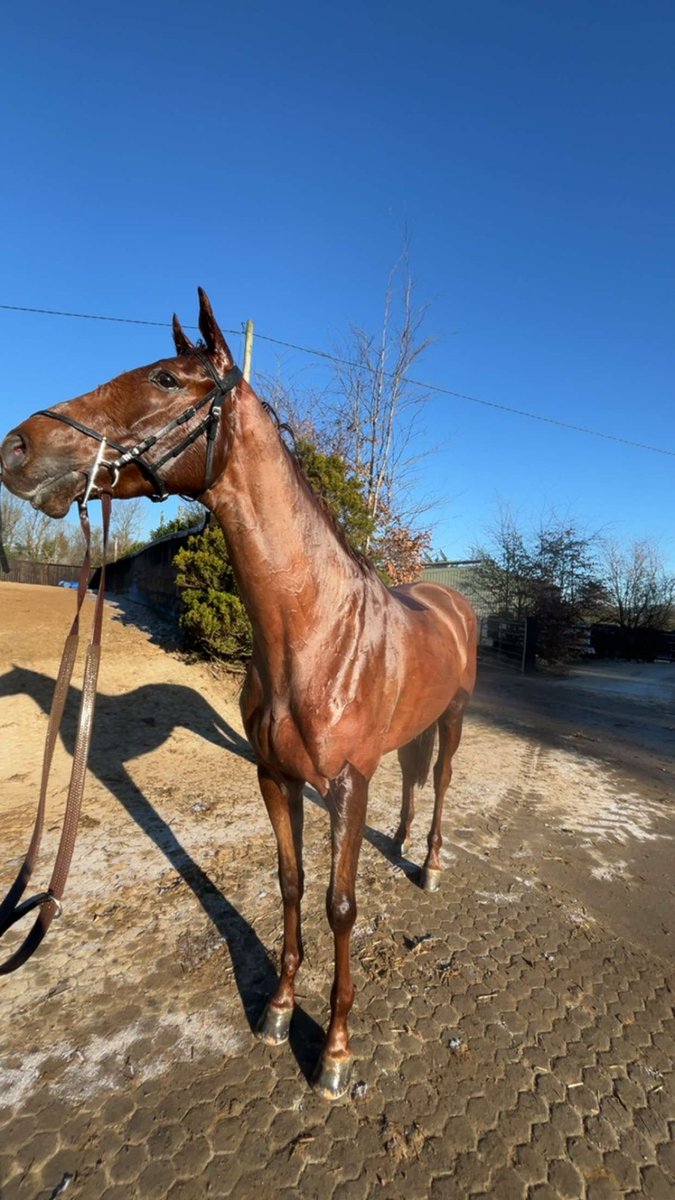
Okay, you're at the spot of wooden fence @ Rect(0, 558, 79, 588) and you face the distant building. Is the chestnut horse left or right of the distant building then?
right

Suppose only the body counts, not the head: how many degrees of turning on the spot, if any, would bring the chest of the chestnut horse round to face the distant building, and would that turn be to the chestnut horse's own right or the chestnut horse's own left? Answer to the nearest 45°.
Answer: approximately 180°

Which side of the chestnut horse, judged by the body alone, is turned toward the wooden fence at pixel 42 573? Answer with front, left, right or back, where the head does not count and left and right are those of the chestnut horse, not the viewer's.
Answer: right

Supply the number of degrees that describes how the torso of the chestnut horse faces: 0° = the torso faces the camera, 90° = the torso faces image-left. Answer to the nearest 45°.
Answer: approximately 45°

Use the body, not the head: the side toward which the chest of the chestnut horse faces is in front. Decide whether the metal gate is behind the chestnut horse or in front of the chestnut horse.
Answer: behind

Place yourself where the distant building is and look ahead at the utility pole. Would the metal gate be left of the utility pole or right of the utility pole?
left
